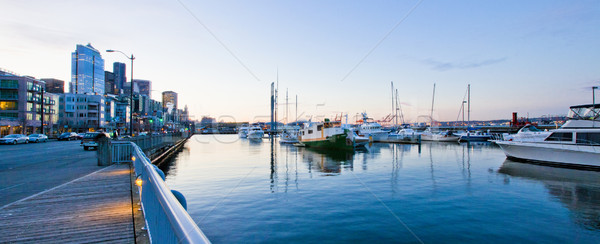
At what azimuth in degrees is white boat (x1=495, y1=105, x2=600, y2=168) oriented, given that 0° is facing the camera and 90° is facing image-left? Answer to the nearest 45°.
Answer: approximately 90°

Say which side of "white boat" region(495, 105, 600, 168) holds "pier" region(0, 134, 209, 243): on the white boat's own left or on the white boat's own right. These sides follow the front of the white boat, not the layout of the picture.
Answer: on the white boat's own left
